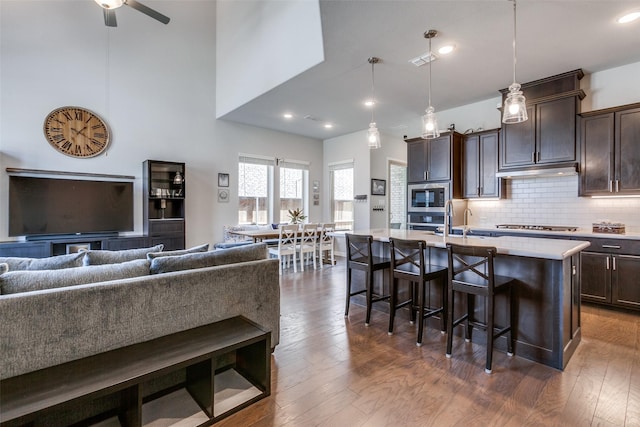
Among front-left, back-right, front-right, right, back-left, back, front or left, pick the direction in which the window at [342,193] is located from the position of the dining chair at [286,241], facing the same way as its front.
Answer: right

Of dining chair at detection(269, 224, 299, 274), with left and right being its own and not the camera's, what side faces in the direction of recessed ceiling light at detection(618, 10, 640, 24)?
back

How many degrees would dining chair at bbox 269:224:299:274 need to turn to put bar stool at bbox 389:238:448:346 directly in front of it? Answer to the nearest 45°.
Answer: approximately 180°

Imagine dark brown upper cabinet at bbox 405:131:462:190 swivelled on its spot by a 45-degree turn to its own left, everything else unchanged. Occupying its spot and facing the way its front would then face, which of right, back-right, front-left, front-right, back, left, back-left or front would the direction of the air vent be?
front

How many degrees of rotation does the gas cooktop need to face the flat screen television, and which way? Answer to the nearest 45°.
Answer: approximately 45° to its right

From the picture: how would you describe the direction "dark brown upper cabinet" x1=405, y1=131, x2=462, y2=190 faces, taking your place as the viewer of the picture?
facing the viewer and to the left of the viewer

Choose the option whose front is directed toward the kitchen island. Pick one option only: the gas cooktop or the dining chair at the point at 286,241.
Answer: the gas cooktop

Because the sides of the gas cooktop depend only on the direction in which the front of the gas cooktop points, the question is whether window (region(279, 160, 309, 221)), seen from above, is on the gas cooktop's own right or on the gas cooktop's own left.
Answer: on the gas cooktop's own right

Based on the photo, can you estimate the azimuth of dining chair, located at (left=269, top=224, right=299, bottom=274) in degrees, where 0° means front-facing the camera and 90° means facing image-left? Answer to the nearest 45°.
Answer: approximately 135°

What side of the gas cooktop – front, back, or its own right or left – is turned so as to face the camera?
front
